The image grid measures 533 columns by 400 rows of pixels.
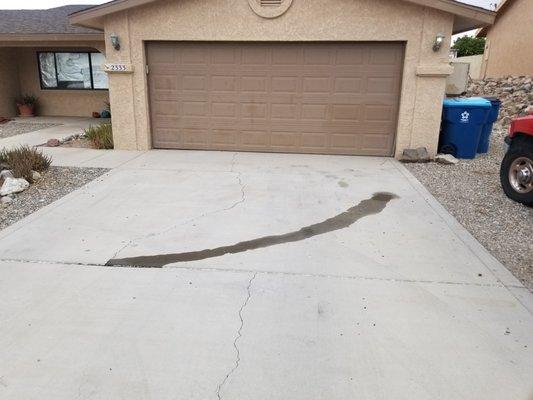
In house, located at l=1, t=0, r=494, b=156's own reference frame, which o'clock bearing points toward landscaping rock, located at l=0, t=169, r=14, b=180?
The landscaping rock is roughly at 2 o'clock from the house.

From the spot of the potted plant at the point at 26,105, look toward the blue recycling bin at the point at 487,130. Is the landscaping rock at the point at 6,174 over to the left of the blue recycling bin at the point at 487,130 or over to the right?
right

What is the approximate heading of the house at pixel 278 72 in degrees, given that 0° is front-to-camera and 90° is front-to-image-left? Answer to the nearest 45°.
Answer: approximately 0°

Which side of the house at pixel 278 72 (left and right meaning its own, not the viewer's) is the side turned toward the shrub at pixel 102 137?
right

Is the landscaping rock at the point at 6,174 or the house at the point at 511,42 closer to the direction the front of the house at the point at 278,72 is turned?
the landscaping rock

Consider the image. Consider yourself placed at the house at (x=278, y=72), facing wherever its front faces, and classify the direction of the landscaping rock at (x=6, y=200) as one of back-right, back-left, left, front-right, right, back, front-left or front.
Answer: front-right

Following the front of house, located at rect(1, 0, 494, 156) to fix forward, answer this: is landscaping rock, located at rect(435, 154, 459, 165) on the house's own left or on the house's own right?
on the house's own left

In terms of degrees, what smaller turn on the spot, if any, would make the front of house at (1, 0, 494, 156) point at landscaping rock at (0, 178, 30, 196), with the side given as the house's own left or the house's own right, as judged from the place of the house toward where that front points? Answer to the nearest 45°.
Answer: approximately 45° to the house's own right

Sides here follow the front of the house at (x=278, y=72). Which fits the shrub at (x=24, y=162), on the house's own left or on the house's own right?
on the house's own right

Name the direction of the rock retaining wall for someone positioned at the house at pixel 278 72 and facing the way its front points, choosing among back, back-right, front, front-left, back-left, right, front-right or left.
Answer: back-left

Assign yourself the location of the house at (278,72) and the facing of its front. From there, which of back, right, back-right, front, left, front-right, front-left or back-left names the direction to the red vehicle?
front-left

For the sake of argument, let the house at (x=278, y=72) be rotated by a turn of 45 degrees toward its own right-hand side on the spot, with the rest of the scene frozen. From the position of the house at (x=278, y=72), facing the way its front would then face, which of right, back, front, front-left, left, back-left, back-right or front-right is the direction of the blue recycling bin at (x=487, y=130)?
back-left
